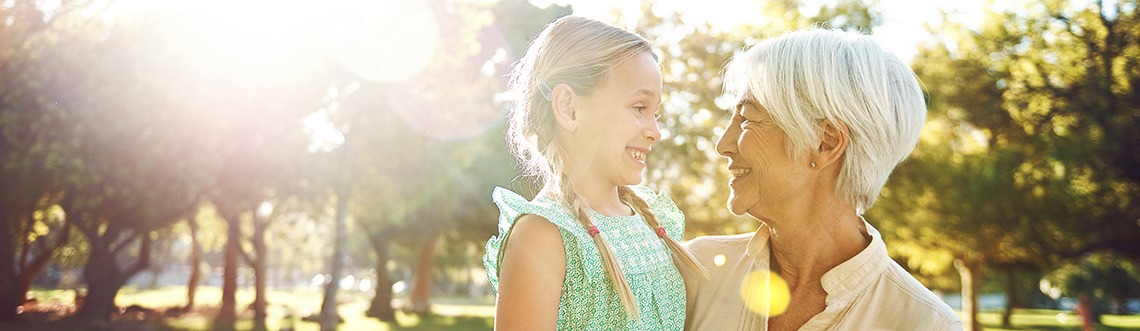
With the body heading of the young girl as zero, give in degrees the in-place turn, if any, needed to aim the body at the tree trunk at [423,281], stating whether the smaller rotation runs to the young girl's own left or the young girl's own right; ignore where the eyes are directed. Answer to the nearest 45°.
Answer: approximately 135° to the young girl's own left

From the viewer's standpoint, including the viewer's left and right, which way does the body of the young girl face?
facing the viewer and to the right of the viewer

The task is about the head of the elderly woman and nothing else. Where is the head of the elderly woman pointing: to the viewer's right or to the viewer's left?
to the viewer's left

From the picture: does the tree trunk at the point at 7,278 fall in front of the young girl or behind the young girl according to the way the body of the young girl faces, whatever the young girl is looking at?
behind

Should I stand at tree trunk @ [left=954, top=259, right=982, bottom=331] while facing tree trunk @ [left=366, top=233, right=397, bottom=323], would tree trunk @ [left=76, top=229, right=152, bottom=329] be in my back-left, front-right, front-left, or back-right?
front-left

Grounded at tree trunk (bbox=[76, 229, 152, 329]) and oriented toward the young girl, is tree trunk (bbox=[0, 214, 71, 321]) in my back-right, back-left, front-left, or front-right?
back-right

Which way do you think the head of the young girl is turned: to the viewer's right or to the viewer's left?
to the viewer's right

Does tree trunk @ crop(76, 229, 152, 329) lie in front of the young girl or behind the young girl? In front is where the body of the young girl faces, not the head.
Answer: behind

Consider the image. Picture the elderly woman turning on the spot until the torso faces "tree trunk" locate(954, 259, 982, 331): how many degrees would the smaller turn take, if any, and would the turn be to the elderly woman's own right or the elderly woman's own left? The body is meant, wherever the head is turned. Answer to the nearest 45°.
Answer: approximately 135° to the elderly woman's own right

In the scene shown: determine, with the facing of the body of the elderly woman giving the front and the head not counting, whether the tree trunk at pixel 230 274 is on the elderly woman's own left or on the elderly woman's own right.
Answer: on the elderly woman's own right

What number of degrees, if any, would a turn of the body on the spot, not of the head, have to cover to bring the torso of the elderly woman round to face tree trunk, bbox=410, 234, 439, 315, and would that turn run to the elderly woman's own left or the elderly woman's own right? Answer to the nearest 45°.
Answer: approximately 90° to the elderly woman's own right

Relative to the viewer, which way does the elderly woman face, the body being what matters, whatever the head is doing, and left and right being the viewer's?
facing the viewer and to the left of the viewer
